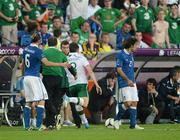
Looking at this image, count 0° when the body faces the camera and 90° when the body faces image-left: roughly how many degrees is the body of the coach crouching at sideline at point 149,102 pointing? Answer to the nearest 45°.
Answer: approximately 315°

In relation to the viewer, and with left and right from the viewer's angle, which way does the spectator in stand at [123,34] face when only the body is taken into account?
facing the viewer and to the right of the viewer

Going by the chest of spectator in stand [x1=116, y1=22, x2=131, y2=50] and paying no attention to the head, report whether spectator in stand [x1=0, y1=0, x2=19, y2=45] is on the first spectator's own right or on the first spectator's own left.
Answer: on the first spectator's own right

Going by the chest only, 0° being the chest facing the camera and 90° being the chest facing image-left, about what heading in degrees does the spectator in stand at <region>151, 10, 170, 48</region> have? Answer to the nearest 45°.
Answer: approximately 0°

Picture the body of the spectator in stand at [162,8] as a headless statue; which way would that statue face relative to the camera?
toward the camera

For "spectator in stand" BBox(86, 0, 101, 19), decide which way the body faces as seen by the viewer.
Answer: toward the camera
